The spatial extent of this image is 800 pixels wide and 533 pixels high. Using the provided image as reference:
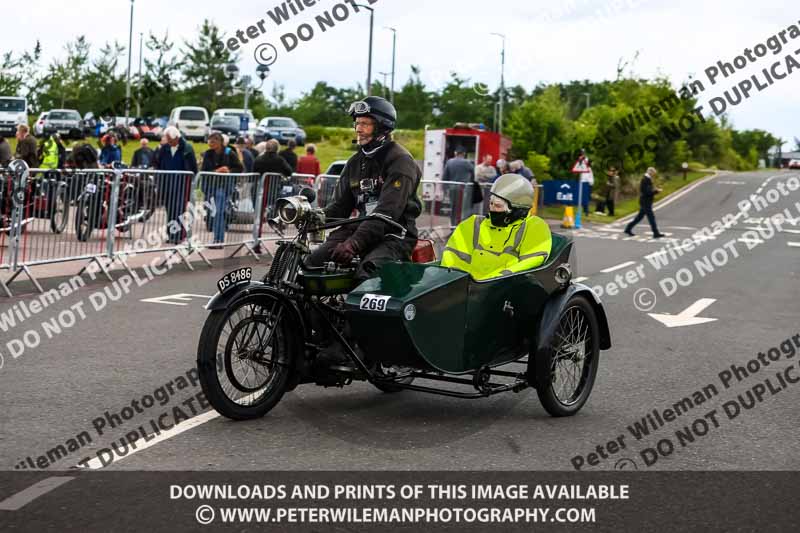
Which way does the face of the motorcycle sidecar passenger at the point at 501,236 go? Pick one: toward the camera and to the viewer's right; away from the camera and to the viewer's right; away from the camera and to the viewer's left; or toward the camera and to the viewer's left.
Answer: toward the camera and to the viewer's left

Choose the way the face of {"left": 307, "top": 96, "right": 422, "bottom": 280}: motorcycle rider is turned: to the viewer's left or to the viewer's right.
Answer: to the viewer's left

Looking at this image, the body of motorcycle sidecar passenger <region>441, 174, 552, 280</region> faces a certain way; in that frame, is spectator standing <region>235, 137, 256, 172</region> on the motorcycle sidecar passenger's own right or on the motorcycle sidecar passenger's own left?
on the motorcycle sidecar passenger's own right

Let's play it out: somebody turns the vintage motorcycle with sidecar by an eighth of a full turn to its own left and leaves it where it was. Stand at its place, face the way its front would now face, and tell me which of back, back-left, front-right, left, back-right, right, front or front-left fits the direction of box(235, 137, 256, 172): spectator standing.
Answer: back

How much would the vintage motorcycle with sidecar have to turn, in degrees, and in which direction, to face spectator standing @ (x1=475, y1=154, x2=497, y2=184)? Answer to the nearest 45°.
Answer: approximately 135° to its right

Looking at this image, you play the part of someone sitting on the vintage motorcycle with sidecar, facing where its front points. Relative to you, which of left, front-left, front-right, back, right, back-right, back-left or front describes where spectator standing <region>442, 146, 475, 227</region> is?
back-right

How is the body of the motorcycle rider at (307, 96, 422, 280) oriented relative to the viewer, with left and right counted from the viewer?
facing the viewer and to the left of the viewer

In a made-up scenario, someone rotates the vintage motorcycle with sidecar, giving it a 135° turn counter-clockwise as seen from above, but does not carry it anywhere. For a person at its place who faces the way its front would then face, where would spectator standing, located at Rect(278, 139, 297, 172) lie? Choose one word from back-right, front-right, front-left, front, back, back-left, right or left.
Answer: left
